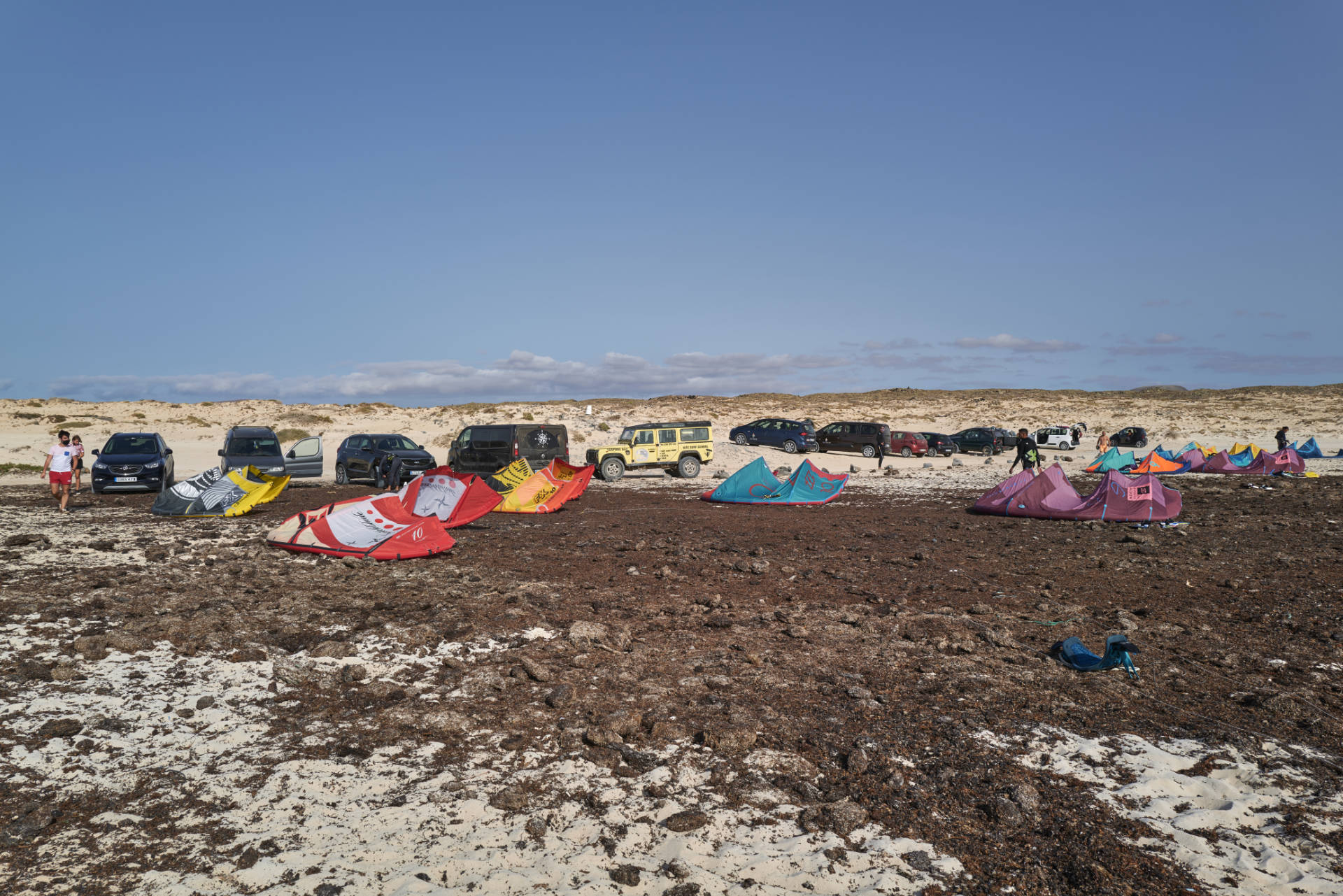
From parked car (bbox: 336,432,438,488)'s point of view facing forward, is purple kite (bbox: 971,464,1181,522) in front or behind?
in front

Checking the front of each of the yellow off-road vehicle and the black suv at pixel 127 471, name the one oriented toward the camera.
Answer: the black suv

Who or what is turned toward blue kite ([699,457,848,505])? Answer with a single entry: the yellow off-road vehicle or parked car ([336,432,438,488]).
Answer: the parked car

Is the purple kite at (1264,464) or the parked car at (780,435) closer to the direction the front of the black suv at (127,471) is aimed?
the purple kite

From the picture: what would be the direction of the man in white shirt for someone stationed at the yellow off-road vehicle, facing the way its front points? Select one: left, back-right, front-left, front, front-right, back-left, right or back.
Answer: front-left

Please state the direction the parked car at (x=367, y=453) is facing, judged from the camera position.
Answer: facing the viewer and to the right of the viewer

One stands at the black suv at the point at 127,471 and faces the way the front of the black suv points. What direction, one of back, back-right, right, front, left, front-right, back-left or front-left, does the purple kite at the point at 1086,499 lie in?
front-left

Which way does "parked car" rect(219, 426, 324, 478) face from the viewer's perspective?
toward the camera

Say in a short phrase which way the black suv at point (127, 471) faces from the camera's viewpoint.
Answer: facing the viewer

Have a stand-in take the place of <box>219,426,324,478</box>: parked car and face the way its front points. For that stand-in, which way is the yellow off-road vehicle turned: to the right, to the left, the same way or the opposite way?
to the right

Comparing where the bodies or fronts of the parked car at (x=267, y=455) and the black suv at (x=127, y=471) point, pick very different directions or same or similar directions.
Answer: same or similar directions

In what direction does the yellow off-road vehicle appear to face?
to the viewer's left

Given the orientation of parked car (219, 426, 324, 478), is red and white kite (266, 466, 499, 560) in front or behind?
in front

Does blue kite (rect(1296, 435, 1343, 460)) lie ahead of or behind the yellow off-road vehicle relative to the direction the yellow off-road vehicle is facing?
behind

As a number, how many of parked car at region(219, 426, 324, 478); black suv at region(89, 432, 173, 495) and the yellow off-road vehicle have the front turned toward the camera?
2

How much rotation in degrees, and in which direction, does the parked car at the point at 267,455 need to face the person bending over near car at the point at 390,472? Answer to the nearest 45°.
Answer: approximately 45° to its left
